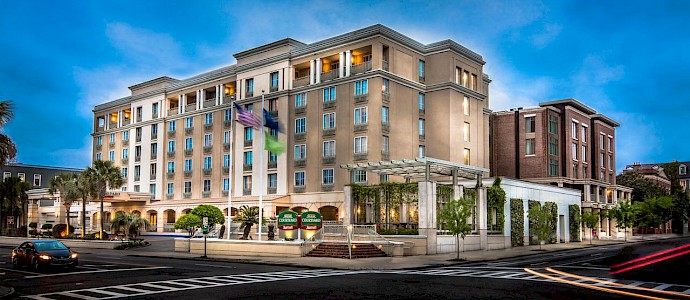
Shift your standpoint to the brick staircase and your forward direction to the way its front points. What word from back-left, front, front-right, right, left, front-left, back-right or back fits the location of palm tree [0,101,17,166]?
front-right

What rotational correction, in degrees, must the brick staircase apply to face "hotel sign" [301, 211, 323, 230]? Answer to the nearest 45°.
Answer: approximately 135° to its right

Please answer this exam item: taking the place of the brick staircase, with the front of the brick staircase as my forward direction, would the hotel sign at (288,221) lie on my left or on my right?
on my right

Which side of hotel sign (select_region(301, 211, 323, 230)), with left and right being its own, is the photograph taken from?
front

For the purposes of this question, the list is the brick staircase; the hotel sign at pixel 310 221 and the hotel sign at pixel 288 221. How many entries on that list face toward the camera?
3

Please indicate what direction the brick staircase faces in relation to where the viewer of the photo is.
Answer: facing the viewer

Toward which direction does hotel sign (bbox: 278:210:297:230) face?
toward the camera

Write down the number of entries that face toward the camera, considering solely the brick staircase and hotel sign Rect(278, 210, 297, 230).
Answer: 2

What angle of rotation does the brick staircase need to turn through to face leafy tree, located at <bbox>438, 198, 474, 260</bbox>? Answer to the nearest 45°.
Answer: approximately 90° to its left

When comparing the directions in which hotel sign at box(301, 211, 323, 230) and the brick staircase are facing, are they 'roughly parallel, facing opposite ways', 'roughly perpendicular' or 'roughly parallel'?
roughly parallel

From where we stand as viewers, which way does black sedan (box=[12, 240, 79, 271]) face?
facing the viewer and to the right of the viewer

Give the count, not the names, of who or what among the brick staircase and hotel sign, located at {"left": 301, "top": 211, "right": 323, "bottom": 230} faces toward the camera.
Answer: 2

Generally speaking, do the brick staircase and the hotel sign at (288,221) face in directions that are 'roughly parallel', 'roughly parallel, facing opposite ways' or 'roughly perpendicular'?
roughly parallel
